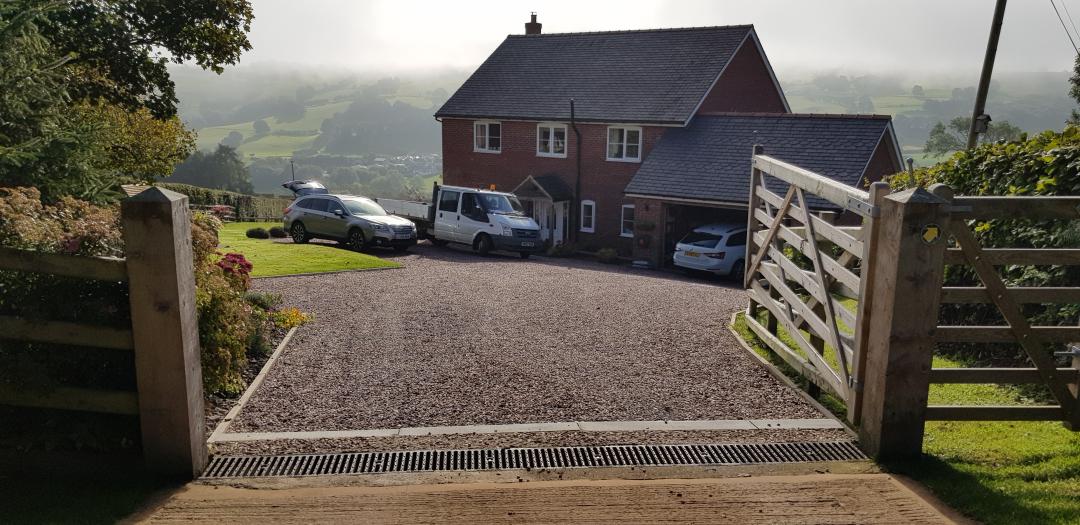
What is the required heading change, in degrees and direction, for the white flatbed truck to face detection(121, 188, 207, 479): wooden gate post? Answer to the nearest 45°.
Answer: approximately 45° to its right

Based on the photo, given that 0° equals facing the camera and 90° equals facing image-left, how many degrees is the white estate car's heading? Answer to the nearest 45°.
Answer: approximately 225°

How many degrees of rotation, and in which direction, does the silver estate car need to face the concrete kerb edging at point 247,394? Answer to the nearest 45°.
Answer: approximately 45° to its right

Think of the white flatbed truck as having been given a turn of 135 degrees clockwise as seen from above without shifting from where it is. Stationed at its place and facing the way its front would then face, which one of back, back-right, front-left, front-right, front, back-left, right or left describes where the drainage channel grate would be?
left

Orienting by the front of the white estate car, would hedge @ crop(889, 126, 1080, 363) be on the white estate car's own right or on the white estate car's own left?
on the white estate car's own right

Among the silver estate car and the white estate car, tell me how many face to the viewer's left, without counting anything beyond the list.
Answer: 0

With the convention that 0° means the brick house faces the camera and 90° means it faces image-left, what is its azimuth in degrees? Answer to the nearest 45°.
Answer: approximately 45°

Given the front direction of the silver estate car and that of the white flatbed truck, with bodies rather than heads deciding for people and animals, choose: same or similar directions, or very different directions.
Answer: same or similar directions

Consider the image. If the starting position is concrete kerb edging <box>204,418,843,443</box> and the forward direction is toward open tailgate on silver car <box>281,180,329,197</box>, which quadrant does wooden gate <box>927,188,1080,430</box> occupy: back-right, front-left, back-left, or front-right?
back-right

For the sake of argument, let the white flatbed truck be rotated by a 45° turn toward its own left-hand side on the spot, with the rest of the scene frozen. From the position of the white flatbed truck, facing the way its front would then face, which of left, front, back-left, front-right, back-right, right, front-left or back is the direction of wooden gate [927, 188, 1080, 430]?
right

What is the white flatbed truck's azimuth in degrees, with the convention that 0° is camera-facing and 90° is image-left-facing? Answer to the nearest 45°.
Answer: approximately 315°

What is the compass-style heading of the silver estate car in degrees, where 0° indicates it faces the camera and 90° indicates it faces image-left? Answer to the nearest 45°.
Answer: approximately 315°
